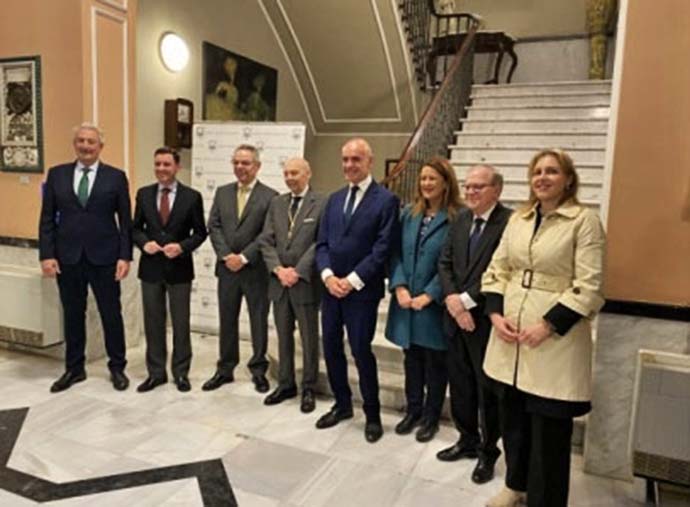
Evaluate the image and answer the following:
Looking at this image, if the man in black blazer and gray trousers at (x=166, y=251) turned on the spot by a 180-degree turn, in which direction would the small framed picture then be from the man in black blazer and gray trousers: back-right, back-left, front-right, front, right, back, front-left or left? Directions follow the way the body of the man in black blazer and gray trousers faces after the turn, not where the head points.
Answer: front-left

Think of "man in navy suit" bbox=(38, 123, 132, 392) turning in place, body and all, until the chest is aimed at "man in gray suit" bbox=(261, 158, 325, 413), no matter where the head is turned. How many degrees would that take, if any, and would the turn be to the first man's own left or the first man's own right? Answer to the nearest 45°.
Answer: approximately 45° to the first man's own left

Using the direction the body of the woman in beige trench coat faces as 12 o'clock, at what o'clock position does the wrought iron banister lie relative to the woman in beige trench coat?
The wrought iron banister is roughly at 4 o'clock from the woman in beige trench coat.

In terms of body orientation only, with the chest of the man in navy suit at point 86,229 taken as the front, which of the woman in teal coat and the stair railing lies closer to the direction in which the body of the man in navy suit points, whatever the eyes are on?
the woman in teal coat

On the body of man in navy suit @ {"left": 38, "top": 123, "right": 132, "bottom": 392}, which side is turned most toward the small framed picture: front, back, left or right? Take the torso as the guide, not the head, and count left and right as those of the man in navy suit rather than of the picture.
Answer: back

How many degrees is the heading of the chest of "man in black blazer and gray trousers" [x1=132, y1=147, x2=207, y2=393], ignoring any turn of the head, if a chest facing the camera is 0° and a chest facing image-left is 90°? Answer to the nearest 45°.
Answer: approximately 0°

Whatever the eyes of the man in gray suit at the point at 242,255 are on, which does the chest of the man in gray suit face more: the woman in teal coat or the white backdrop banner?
the woman in teal coat

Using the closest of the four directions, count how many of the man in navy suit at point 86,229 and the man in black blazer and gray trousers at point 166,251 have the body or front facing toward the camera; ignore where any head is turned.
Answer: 2

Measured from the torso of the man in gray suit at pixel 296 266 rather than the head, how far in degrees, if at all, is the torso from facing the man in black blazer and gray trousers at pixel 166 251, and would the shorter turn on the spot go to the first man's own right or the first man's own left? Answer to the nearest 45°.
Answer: approximately 45° to the first man's own right
